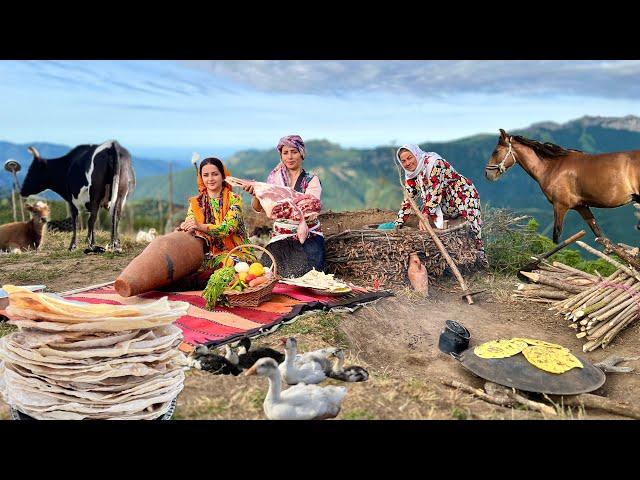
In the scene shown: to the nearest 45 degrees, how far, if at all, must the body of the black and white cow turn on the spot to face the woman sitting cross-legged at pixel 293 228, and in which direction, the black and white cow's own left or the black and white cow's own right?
approximately 180°

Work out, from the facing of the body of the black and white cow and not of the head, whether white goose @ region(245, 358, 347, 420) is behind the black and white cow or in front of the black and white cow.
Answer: behind

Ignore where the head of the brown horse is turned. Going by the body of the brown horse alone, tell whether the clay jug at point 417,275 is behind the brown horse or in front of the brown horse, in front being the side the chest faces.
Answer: in front

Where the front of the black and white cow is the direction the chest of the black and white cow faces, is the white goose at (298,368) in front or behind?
behind

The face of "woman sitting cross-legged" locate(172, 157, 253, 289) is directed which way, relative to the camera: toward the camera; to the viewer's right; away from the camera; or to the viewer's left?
toward the camera

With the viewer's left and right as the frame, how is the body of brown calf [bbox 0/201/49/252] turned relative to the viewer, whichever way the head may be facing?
facing to the right of the viewer

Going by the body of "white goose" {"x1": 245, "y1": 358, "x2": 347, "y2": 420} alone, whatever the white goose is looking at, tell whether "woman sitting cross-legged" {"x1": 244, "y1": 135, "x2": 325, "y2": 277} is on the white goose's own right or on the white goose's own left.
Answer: on the white goose's own right

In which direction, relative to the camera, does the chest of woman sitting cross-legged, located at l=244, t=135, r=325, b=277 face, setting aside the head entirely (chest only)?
toward the camera

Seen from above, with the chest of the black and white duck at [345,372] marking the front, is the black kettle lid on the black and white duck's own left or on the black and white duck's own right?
on the black and white duck's own right

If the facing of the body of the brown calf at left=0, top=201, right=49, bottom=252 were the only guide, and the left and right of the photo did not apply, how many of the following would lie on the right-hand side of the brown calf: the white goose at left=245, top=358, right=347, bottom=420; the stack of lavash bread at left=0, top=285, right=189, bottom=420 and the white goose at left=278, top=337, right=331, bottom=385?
3

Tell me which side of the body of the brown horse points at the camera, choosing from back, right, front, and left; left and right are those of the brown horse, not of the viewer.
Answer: left

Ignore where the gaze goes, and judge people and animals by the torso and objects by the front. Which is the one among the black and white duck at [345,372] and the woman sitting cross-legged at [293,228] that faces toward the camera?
the woman sitting cross-legged

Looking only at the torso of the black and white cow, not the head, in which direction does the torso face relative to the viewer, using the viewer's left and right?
facing away from the viewer and to the left of the viewer
